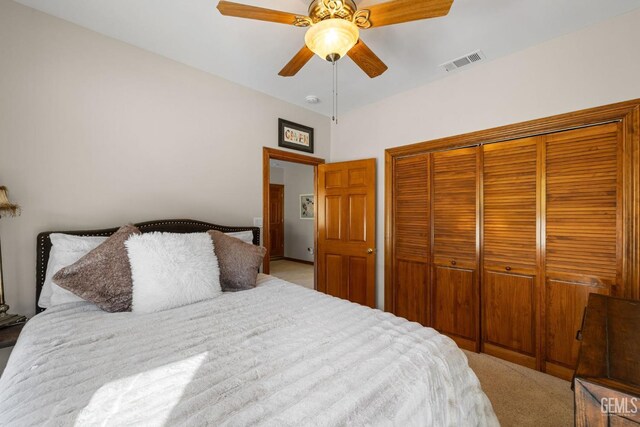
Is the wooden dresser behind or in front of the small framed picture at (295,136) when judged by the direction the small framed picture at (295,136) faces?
in front

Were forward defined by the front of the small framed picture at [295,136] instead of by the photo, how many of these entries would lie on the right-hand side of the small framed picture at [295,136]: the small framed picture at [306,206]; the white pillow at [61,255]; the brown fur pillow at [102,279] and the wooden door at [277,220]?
2

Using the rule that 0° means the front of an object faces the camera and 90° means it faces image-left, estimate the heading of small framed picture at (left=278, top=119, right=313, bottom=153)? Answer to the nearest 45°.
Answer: approximately 315°

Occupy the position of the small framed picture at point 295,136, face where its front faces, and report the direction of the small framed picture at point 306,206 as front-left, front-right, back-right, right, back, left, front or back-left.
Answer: back-left

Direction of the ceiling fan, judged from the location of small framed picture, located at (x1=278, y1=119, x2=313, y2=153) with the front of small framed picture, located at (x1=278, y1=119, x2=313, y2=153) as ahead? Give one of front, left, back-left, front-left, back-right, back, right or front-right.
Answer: front-right

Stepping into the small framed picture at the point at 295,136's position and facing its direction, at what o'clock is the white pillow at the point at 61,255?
The white pillow is roughly at 3 o'clock from the small framed picture.

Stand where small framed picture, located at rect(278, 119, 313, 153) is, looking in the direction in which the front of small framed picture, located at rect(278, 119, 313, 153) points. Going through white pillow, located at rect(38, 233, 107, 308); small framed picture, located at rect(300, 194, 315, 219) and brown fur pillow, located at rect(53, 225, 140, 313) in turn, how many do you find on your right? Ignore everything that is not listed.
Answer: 2

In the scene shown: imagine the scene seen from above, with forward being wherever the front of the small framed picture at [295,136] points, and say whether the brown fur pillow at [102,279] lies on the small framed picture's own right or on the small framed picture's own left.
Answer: on the small framed picture's own right
